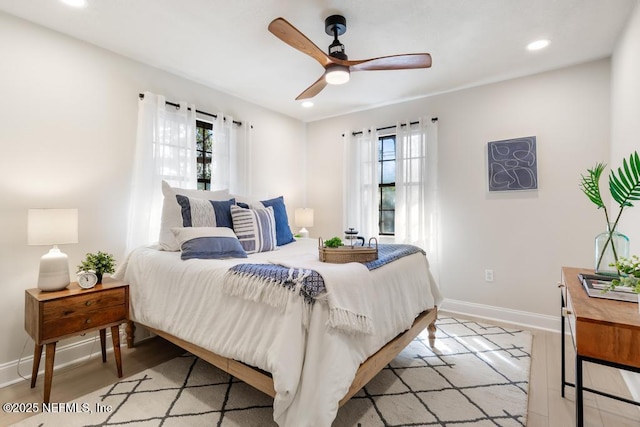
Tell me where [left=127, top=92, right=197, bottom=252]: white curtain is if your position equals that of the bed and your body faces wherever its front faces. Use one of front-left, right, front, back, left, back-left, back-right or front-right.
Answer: back

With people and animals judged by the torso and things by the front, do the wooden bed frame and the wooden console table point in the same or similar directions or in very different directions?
very different directions

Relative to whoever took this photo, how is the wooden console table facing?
facing to the left of the viewer

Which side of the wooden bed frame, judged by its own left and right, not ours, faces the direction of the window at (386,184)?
left

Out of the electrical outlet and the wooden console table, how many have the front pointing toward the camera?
1

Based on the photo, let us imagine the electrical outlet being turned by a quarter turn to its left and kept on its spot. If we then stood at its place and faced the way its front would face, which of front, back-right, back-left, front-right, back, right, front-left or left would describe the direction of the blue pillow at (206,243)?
back-right

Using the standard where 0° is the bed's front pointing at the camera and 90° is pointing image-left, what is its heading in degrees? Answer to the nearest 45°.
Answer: approximately 315°

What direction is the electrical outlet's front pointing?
toward the camera

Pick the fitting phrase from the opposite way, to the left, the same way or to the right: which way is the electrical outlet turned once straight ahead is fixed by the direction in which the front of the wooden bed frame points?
to the right

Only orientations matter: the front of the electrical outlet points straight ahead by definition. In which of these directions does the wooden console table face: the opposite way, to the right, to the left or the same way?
to the right

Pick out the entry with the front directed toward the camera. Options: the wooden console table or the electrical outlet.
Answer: the electrical outlet

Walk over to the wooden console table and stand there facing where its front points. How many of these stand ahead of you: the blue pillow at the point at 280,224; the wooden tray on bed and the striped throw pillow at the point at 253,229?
3

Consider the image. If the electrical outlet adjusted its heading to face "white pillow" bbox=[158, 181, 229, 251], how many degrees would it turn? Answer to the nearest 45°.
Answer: approximately 45° to its right

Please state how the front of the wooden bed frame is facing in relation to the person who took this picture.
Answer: facing the viewer and to the right of the viewer

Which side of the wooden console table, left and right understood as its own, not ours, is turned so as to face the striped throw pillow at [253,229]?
front
